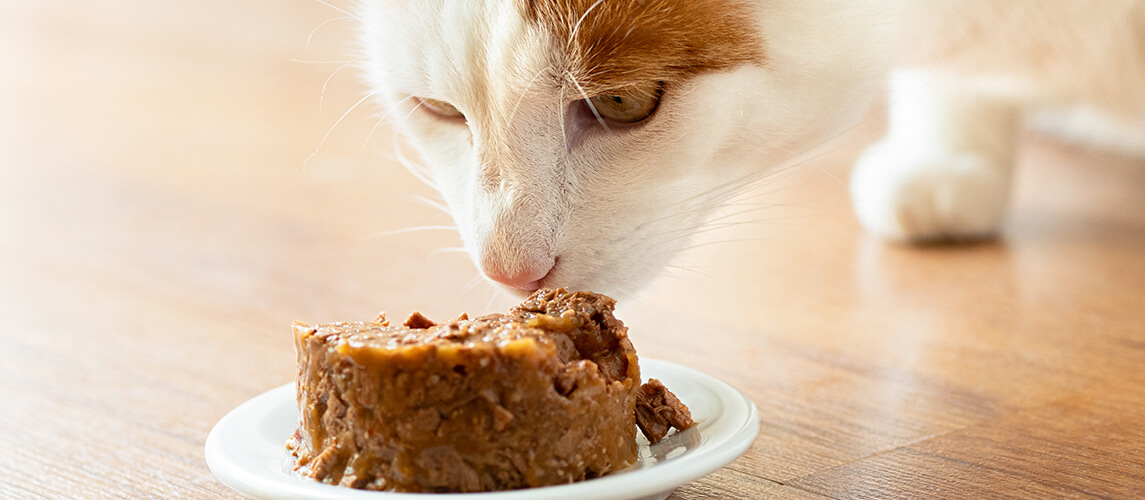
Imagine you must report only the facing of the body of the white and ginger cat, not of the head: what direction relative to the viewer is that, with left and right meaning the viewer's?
facing the viewer and to the left of the viewer
